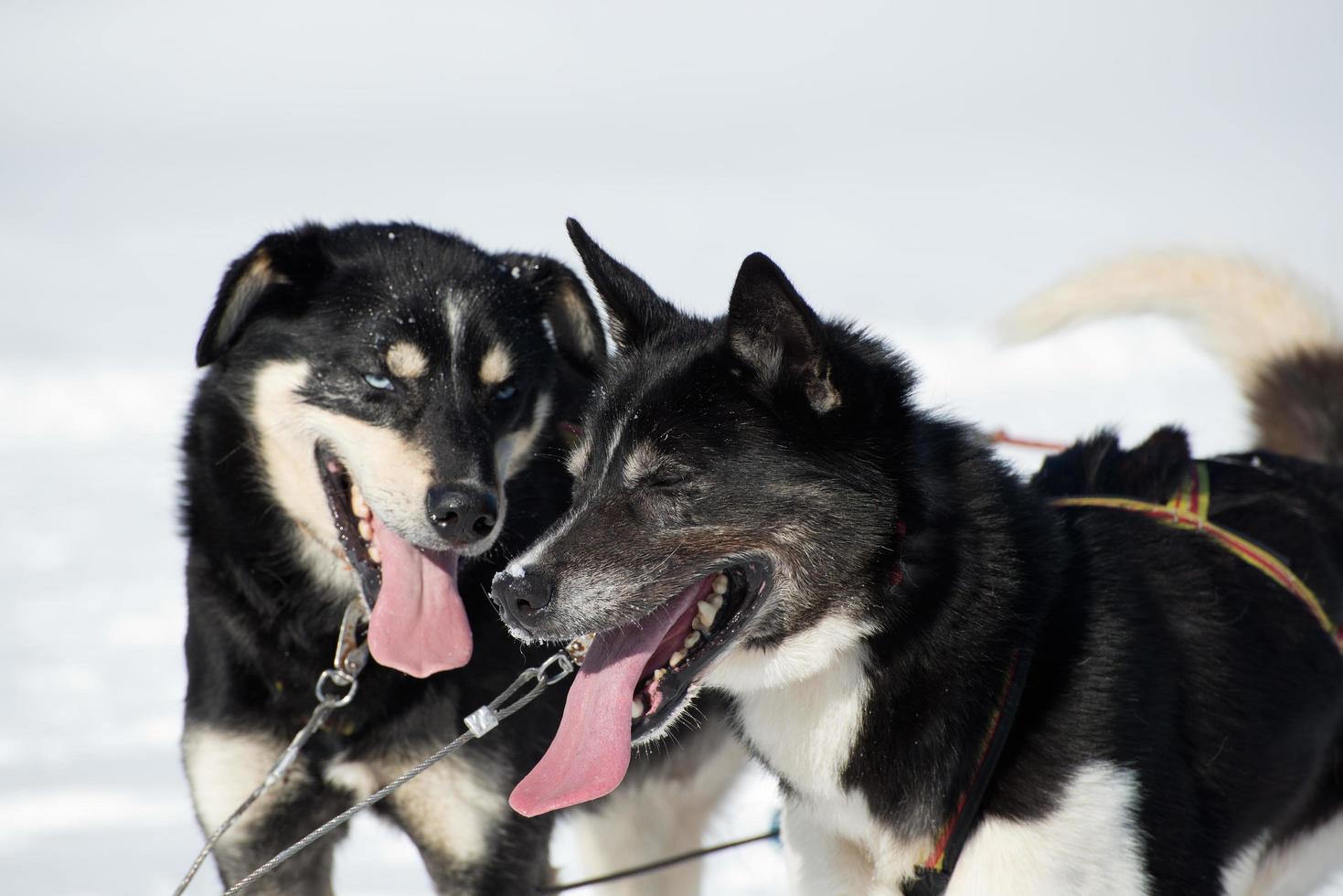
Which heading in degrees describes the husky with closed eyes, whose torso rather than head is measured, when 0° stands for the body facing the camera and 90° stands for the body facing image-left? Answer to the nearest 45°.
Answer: approximately 45°

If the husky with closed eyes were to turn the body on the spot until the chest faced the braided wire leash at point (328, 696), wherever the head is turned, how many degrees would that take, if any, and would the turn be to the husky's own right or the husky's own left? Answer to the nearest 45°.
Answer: approximately 45° to the husky's own right
